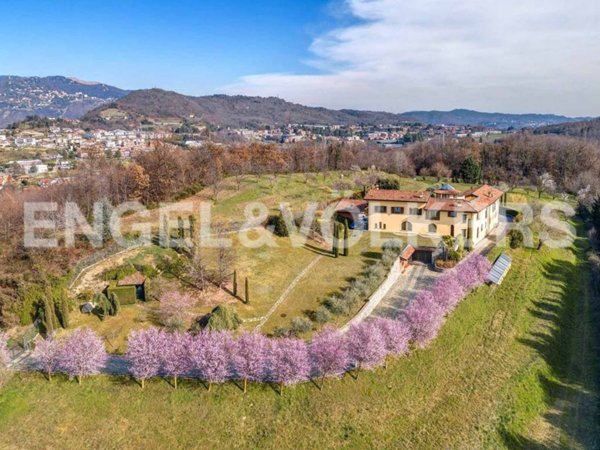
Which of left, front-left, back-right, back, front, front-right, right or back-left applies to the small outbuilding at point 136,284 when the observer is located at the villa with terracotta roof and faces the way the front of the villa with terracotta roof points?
front-right

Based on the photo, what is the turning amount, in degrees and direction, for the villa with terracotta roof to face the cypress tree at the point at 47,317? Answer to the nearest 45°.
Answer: approximately 45° to its right

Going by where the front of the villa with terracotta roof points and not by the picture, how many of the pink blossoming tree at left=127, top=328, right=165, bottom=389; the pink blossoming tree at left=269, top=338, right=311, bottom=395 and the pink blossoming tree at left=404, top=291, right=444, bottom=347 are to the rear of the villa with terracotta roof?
0

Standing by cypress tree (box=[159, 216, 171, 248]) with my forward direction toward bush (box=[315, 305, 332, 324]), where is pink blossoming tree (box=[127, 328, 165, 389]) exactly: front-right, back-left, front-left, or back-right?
front-right

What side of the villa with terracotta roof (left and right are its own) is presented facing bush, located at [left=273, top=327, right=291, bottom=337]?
front

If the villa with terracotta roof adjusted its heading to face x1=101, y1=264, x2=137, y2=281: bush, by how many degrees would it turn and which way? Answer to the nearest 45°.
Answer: approximately 45° to its right

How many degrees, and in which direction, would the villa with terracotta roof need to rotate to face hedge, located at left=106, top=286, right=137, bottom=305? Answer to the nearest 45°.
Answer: approximately 45° to its right

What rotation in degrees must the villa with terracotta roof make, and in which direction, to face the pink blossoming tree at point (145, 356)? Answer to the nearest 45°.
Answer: approximately 45° to its right

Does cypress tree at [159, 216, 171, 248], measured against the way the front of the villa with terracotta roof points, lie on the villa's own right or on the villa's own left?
on the villa's own right

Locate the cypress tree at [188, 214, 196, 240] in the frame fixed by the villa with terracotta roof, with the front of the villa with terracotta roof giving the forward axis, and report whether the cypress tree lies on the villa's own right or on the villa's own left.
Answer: on the villa's own right

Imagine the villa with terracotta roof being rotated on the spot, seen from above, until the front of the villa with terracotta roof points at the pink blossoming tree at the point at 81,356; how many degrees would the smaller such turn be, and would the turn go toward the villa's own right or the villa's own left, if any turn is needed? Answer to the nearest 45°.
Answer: approximately 45° to the villa's own right

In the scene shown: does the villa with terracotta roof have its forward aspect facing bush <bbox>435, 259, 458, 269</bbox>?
yes

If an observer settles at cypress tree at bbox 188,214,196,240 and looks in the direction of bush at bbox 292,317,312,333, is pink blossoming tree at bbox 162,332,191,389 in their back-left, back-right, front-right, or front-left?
front-right

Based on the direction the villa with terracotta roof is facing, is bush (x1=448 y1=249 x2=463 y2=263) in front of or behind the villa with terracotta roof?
in front

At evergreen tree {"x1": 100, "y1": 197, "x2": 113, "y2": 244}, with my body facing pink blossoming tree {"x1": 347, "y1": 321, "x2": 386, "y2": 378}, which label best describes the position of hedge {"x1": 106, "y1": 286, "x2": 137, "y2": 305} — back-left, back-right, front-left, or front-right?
front-right

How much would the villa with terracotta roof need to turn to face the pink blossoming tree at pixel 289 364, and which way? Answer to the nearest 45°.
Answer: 0° — it already faces it

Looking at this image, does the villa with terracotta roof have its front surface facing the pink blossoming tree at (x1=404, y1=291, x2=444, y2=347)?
yes

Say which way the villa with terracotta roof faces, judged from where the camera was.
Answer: facing the viewer

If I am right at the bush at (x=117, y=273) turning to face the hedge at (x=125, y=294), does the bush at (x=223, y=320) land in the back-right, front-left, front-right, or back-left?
front-left

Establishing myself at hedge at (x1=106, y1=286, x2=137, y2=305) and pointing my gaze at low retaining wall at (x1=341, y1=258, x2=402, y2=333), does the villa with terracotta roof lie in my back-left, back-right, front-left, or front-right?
front-left

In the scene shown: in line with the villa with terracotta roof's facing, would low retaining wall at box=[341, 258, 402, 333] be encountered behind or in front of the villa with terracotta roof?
in front
